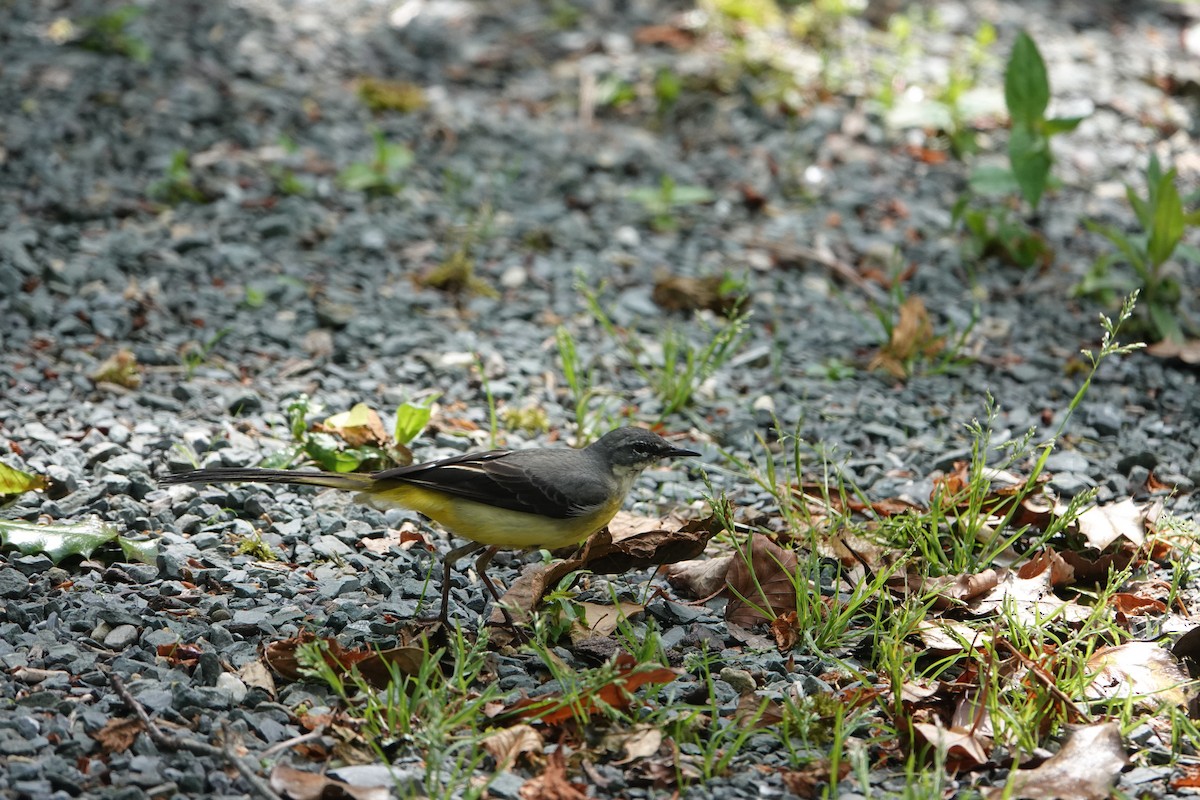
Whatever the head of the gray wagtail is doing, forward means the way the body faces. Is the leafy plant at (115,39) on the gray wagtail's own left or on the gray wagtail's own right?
on the gray wagtail's own left

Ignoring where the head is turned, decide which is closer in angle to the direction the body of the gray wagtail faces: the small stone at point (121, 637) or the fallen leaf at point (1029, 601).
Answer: the fallen leaf

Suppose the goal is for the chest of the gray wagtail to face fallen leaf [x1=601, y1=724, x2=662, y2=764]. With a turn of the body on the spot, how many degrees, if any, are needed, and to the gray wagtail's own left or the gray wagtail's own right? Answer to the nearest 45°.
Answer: approximately 90° to the gray wagtail's own right

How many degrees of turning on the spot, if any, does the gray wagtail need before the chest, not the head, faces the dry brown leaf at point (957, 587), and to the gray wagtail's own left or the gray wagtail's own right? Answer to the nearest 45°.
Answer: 0° — it already faces it

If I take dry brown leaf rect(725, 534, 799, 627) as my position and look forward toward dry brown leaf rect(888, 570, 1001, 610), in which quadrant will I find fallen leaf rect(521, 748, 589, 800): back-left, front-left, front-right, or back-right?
back-right

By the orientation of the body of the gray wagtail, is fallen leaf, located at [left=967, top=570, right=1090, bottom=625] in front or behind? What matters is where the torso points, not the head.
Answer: in front

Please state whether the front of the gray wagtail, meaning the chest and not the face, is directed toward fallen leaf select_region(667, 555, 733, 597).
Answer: yes

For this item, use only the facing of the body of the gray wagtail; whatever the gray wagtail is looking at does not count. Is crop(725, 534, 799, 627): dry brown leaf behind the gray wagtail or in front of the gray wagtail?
in front

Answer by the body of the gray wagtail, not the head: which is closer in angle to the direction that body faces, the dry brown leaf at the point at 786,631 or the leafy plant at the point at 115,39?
the dry brown leaf

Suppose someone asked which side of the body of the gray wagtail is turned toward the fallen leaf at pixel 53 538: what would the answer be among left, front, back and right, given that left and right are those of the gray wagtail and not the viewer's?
back

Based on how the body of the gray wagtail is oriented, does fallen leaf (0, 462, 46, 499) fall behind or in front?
behind

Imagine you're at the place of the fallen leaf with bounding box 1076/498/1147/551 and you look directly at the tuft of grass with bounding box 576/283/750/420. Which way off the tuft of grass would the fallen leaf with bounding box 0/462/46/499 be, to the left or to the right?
left

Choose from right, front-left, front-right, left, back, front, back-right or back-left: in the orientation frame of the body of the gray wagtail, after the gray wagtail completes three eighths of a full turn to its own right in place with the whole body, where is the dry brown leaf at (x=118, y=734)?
front

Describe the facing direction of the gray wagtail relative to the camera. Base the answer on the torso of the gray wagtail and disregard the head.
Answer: to the viewer's right

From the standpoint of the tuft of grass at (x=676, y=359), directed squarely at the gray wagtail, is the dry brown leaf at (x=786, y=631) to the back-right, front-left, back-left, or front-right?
front-left

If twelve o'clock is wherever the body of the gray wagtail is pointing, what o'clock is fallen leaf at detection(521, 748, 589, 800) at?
The fallen leaf is roughly at 3 o'clock from the gray wagtail.
